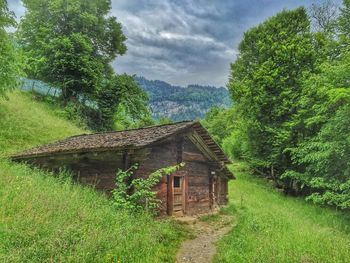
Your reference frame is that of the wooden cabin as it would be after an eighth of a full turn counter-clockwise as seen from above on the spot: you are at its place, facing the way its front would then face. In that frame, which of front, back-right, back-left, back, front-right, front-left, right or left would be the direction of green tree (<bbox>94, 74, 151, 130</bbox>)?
left

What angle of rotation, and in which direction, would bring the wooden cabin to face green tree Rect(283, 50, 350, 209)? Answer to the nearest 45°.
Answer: approximately 45° to its left

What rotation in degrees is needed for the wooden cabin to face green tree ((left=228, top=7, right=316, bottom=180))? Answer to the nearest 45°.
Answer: approximately 90° to its left

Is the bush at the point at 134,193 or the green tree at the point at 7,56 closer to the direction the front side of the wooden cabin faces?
the bush

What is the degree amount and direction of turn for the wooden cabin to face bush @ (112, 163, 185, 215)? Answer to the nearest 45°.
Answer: approximately 90° to its right

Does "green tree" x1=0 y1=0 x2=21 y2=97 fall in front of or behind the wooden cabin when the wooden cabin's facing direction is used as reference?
behind

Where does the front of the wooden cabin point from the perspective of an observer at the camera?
facing the viewer and to the right of the viewer

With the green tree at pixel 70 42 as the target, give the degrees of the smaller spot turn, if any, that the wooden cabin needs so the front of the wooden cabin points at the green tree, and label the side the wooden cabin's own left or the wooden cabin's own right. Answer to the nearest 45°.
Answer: approximately 180°
